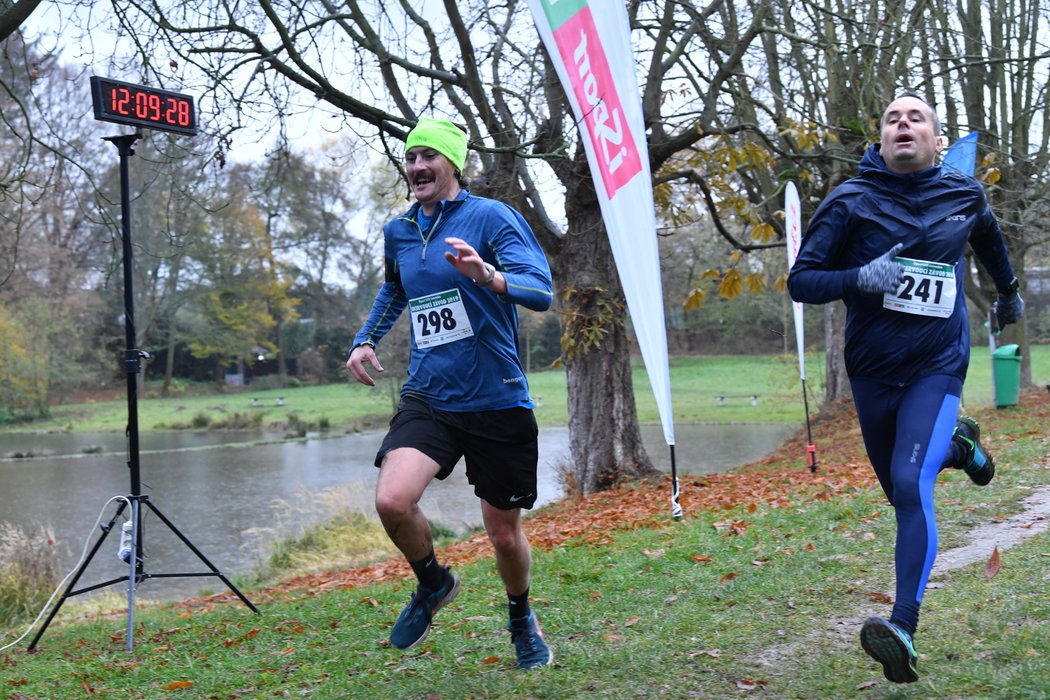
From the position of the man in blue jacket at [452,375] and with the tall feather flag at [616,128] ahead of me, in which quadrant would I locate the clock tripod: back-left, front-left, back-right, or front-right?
front-left

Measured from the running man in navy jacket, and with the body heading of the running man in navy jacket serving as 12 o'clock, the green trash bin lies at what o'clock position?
The green trash bin is roughly at 6 o'clock from the running man in navy jacket.

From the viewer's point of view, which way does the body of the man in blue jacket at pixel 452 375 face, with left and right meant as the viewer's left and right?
facing the viewer and to the left of the viewer

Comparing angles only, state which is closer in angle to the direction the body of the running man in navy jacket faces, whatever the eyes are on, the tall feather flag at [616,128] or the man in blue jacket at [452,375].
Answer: the man in blue jacket

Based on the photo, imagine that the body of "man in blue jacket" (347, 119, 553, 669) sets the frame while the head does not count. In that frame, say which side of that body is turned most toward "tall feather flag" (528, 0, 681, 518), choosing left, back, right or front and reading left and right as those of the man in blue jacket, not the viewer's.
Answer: back

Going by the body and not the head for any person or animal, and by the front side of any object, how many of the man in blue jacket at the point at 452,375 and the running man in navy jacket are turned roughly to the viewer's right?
0

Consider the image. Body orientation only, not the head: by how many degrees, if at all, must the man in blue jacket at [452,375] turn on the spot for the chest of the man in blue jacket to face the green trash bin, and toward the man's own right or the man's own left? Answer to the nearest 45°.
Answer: approximately 180°

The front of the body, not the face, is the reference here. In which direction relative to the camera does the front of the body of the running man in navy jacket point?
toward the camera

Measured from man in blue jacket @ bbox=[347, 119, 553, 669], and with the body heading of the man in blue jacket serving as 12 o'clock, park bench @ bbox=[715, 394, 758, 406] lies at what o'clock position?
The park bench is roughly at 5 o'clock from the man in blue jacket.

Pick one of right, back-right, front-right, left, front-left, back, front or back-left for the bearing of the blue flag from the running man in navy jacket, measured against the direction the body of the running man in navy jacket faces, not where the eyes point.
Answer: back

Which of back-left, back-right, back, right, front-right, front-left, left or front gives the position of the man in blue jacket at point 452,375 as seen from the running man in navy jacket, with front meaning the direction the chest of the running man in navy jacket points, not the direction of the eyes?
right

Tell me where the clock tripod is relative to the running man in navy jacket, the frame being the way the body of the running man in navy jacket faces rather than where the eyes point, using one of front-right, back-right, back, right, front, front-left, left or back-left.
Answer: right

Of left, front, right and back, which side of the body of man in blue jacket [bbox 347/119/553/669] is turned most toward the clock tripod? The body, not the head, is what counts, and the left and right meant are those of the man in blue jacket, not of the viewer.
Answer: right

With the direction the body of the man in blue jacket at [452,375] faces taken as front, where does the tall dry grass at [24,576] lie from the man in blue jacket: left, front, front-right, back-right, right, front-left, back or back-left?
right
